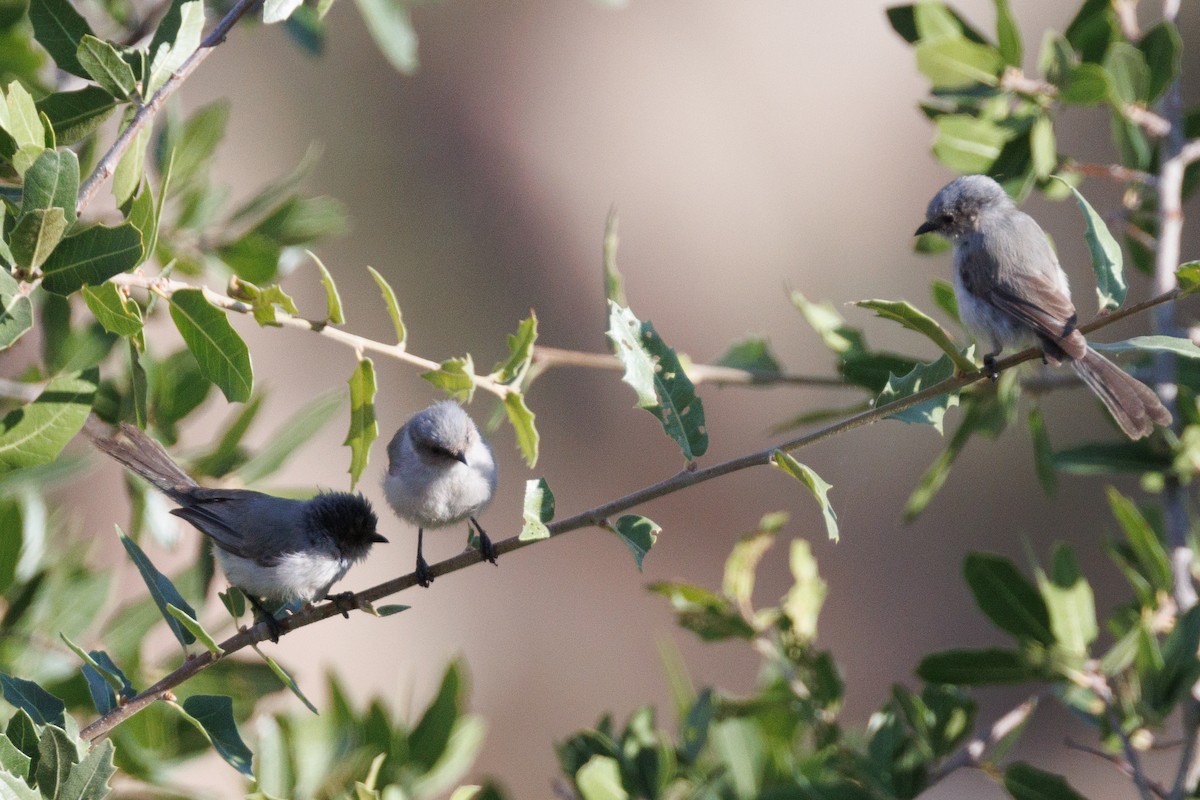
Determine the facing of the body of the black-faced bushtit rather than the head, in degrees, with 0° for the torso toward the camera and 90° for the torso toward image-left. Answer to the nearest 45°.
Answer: approximately 270°

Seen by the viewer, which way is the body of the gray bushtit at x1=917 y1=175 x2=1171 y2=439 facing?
to the viewer's left

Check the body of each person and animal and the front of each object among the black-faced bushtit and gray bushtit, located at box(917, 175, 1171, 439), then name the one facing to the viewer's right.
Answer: the black-faced bushtit
